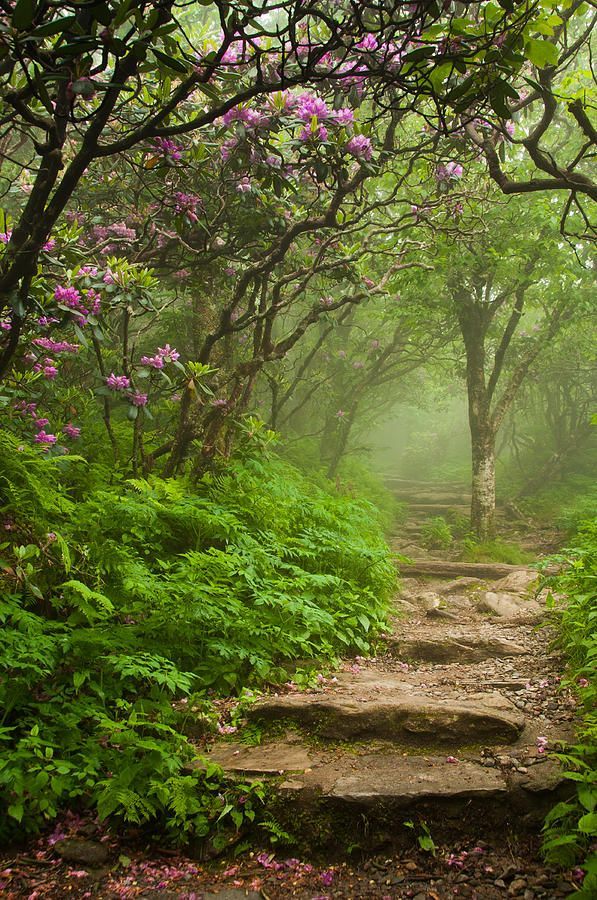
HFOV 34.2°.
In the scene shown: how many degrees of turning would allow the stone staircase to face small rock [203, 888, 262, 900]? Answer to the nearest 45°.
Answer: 0° — it already faces it

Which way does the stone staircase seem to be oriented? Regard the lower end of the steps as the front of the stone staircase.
toward the camera

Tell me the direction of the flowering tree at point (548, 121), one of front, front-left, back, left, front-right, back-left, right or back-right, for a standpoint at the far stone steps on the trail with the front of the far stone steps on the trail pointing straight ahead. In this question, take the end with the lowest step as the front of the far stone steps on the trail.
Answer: front

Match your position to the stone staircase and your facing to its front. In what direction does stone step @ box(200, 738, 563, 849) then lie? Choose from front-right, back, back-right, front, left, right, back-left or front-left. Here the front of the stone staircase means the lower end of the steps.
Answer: front

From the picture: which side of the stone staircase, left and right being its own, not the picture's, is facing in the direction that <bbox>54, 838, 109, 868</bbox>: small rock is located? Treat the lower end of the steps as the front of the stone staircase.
front

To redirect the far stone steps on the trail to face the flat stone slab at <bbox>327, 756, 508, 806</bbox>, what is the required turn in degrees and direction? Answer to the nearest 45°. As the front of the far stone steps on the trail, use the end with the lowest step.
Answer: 0° — it already faces it
